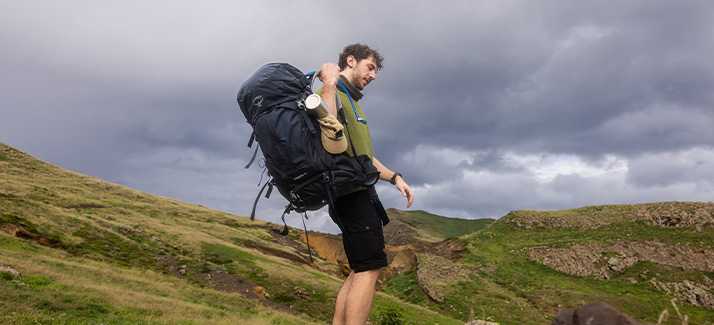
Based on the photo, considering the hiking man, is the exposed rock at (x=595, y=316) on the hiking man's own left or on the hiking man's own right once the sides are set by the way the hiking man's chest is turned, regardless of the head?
on the hiking man's own right

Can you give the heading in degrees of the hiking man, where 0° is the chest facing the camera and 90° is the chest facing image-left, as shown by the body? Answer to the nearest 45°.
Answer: approximately 270°
